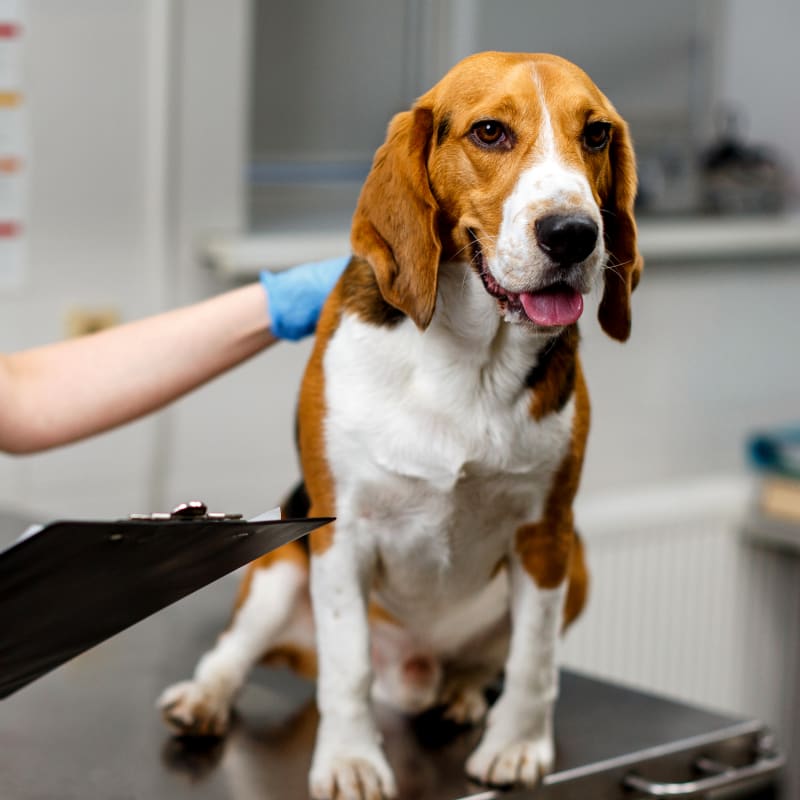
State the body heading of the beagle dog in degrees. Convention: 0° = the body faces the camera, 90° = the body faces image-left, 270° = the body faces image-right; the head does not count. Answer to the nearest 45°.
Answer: approximately 0°

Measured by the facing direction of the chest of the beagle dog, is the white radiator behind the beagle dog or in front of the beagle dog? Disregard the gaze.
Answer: behind

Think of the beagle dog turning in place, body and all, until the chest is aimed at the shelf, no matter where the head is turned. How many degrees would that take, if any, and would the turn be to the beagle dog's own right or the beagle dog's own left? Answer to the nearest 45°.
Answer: approximately 180°
